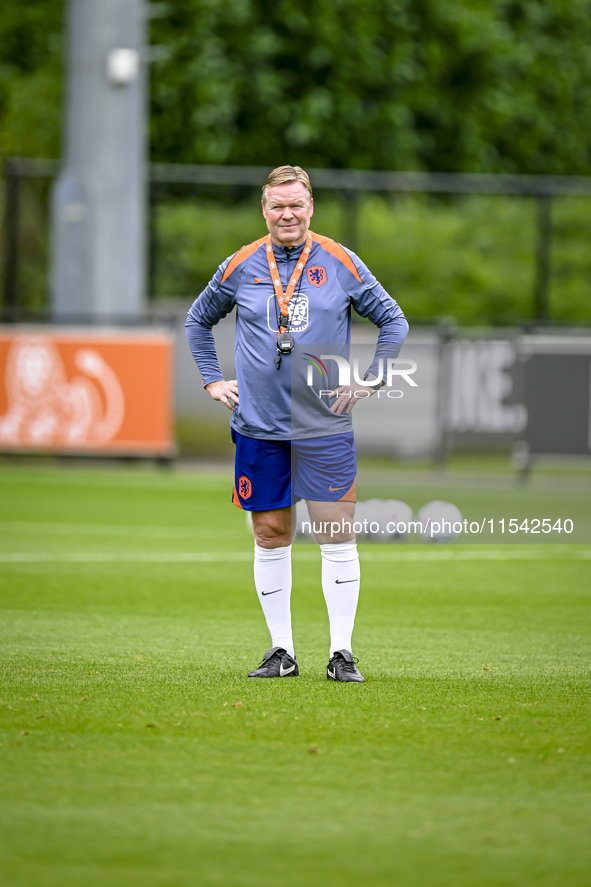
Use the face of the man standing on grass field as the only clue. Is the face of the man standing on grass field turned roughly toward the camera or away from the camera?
toward the camera

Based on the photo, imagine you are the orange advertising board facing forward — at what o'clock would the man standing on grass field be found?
The man standing on grass field is roughly at 12 o'clock from the orange advertising board.

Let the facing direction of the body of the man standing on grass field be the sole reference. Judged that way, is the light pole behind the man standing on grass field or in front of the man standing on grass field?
behind

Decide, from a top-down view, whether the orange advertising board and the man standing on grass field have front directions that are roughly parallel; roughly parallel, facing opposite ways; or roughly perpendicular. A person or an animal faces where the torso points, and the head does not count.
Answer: roughly parallel

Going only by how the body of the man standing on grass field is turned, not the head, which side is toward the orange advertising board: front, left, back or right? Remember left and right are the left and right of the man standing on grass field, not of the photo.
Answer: back

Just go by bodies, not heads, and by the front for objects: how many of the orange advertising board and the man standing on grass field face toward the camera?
2

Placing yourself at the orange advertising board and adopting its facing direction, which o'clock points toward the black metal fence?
The black metal fence is roughly at 7 o'clock from the orange advertising board.

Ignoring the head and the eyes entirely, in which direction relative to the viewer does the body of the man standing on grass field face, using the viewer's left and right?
facing the viewer

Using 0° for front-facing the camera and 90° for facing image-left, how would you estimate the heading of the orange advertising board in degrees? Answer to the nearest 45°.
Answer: approximately 0°

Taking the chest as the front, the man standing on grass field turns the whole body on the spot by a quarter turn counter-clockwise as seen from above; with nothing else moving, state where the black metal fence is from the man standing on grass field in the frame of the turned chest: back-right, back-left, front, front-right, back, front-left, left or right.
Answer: left

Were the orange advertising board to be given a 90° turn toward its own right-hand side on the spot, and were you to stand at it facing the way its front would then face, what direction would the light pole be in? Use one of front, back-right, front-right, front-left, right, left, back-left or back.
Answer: right
